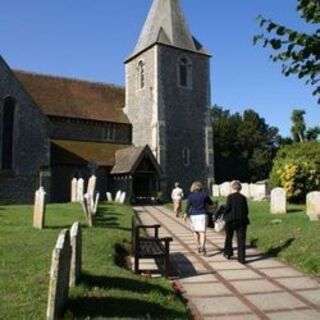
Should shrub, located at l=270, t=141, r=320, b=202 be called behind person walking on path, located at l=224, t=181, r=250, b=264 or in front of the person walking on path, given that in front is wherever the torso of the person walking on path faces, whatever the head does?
in front

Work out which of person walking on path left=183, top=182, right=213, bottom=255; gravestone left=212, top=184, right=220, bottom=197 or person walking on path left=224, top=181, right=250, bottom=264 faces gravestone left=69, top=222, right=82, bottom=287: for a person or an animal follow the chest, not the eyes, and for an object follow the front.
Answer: gravestone left=212, top=184, right=220, bottom=197

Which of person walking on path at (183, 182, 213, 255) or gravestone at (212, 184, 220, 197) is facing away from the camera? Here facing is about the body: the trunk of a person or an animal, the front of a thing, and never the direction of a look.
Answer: the person walking on path

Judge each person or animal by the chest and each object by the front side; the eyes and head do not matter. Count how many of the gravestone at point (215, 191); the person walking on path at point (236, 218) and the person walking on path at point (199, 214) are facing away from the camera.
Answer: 2

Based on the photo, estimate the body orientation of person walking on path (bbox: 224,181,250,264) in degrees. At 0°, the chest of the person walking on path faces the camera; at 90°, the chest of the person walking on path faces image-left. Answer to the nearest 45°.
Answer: approximately 180°

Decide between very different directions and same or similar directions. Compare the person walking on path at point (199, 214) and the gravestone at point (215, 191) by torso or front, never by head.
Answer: very different directions

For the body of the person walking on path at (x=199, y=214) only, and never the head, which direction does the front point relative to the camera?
away from the camera

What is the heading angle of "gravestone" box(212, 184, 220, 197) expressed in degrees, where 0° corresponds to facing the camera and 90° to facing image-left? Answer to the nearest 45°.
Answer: approximately 0°

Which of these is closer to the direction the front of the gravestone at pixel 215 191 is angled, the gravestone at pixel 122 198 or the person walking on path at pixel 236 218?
the person walking on path

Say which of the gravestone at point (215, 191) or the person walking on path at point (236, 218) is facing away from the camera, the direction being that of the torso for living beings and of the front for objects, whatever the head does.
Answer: the person walking on path

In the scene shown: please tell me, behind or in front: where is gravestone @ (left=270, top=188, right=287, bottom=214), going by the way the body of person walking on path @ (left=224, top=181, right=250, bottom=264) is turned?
in front
